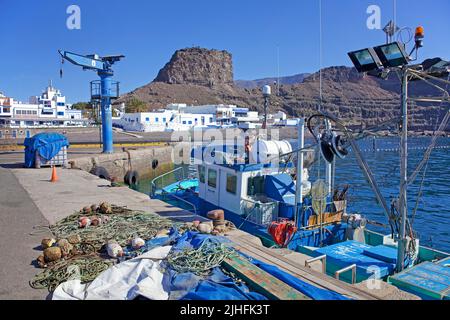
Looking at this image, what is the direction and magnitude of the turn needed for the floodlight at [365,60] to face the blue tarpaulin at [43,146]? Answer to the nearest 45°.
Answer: approximately 90° to its right

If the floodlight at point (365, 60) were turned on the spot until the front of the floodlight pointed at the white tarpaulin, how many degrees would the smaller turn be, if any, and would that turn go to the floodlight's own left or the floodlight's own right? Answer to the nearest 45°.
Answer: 0° — it already faces it

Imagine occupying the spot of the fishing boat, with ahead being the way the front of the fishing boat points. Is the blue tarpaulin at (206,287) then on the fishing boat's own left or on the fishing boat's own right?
on the fishing boat's own left

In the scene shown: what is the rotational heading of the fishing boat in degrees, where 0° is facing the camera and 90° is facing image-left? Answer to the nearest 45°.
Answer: approximately 135°

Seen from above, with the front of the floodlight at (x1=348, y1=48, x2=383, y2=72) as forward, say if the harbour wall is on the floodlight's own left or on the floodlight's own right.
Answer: on the floodlight's own right

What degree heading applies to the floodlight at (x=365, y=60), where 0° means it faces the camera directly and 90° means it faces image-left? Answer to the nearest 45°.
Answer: approximately 45°

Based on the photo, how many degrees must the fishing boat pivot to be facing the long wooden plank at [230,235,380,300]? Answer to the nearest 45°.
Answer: approximately 135° to its left
